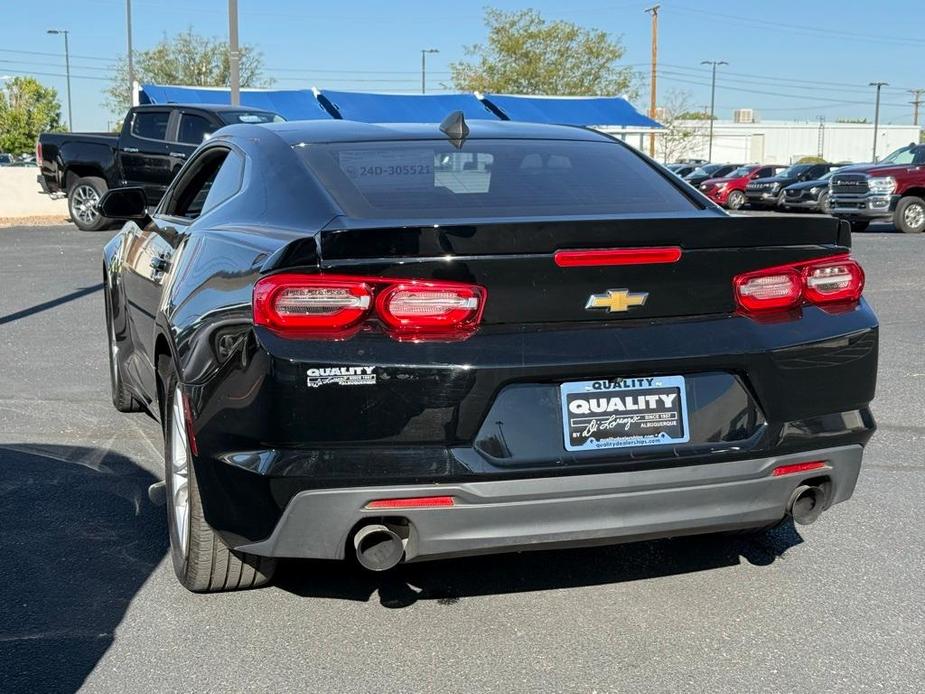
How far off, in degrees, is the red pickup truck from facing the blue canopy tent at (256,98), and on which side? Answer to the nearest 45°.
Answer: approximately 45° to its right

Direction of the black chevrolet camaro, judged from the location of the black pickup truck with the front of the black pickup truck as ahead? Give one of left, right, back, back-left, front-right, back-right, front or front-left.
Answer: front-right

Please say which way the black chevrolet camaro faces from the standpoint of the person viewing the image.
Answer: facing away from the viewer and to the left of the viewer

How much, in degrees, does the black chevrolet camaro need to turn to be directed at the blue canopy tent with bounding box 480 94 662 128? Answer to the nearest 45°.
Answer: approximately 45° to its right

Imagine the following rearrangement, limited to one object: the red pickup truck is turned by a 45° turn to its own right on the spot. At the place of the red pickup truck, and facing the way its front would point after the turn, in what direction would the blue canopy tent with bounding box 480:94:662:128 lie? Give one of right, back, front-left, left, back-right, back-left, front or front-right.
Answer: front-right

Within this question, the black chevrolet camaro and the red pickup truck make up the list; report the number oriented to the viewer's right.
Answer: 0

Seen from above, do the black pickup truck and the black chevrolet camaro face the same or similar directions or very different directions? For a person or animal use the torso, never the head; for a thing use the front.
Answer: very different directions
